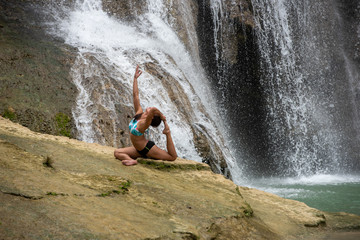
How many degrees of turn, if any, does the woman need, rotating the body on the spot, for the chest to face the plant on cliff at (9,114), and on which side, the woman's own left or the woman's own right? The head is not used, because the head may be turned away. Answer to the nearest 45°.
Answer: approximately 45° to the woman's own right

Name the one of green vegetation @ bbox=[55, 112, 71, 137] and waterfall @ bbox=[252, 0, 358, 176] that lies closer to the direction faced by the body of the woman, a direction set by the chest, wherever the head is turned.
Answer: the green vegetation

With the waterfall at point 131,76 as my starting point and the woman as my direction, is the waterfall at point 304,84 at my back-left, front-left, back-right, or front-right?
back-left

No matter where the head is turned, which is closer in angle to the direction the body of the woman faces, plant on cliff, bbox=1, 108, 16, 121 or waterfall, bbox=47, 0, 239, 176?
the plant on cliff

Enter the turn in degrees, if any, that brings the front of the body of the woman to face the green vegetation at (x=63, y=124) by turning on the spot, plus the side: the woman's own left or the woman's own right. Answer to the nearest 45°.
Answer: approximately 45° to the woman's own right
